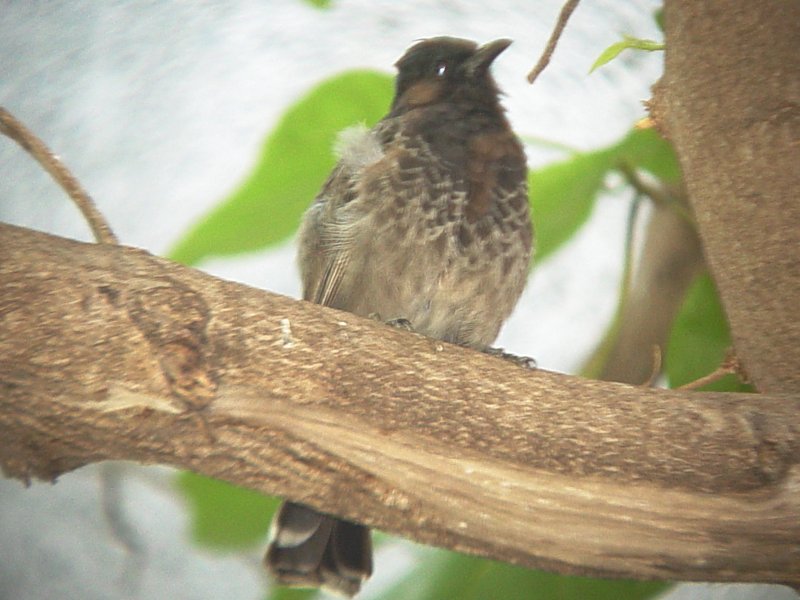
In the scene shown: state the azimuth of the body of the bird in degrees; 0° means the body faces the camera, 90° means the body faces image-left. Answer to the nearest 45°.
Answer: approximately 315°

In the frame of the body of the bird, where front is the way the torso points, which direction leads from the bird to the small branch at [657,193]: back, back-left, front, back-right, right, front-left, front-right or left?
left
